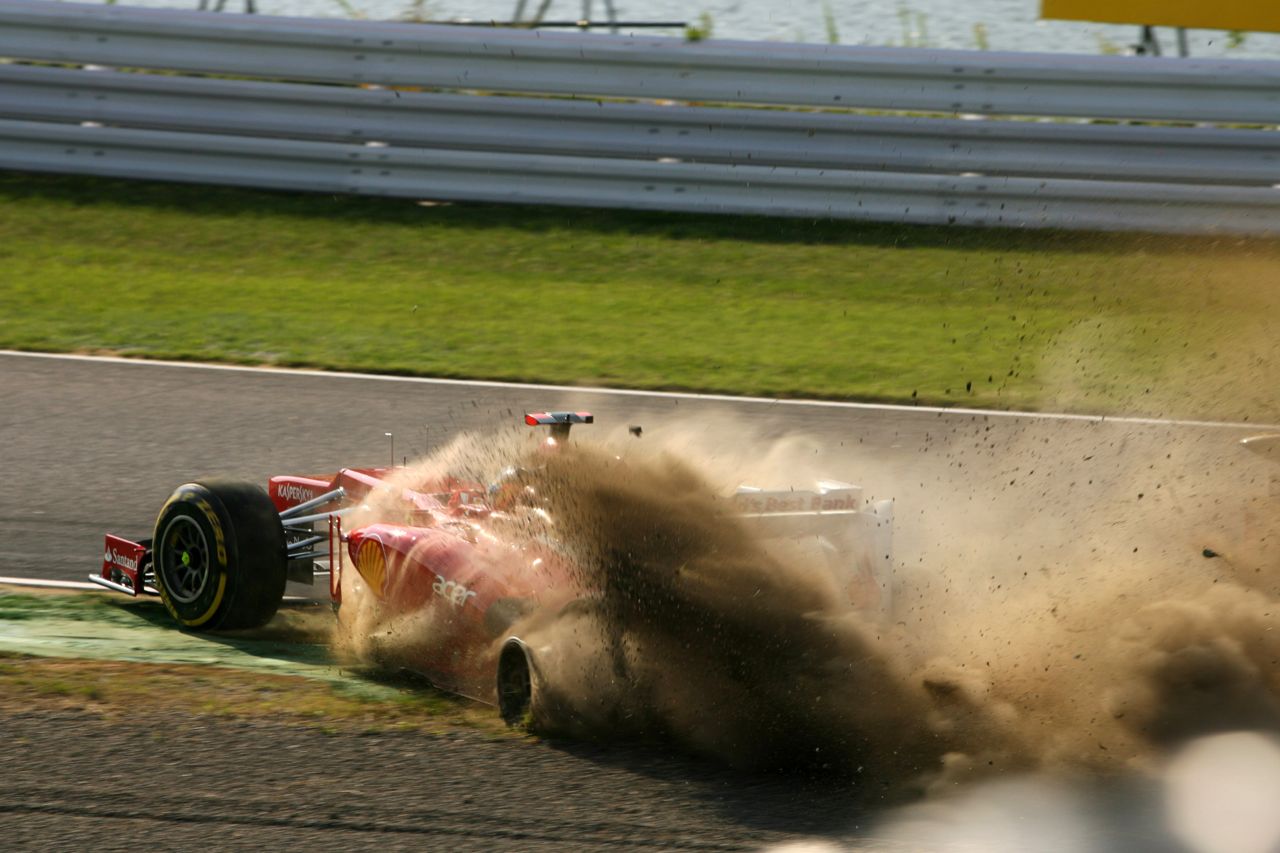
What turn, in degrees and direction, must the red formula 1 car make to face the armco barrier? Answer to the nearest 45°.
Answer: approximately 45° to its right

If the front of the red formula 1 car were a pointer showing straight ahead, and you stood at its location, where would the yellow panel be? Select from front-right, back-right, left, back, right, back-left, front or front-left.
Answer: right

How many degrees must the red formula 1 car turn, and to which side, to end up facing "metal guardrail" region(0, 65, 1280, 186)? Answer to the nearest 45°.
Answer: approximately 45° to its right

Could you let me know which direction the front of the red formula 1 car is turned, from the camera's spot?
facing away from the viewer and to the left of the viewer

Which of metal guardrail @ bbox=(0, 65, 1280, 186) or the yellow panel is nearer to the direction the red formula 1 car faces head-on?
the metal guardrail

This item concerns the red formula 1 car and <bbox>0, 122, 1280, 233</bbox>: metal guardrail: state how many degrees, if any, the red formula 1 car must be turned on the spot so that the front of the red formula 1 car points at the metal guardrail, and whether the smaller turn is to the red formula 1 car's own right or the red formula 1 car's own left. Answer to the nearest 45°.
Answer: approximately 45° to the red formula 1 car's own right
